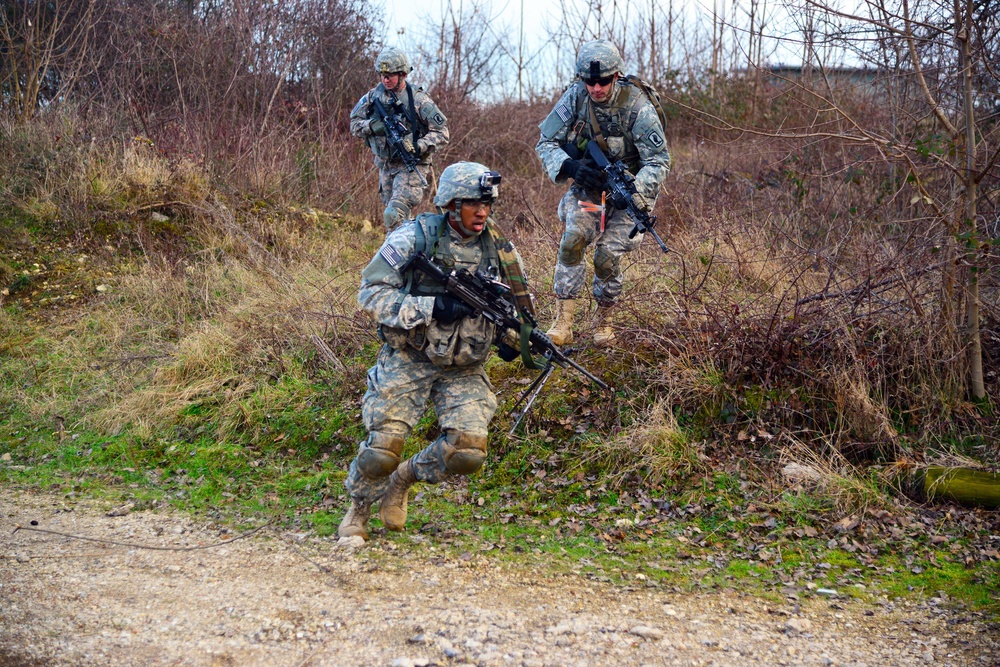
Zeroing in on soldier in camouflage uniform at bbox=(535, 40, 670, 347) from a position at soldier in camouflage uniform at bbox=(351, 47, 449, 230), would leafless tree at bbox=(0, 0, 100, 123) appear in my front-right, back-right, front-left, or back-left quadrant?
back-right

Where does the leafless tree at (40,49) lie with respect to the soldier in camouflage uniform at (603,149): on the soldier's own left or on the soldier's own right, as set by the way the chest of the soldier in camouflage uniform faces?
on the soldier's own right

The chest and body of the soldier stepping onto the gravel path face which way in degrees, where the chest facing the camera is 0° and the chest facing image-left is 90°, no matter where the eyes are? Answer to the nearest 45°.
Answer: approximately 315°

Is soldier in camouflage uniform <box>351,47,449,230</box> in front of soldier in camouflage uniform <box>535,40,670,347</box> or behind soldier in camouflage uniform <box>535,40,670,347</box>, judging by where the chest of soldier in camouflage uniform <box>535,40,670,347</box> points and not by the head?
behind

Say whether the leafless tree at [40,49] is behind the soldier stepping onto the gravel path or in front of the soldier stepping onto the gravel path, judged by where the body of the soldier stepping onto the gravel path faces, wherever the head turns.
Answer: behind

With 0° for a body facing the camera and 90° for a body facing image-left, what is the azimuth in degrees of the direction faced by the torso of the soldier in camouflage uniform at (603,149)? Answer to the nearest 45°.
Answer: approximately 0°
